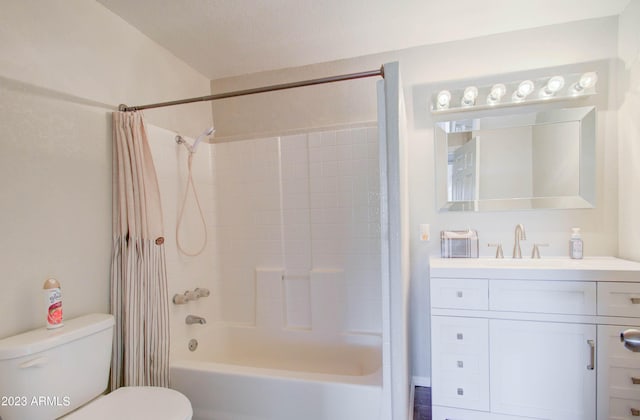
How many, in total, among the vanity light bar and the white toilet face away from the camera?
0

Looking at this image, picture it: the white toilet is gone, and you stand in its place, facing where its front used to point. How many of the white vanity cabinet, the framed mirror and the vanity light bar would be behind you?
0

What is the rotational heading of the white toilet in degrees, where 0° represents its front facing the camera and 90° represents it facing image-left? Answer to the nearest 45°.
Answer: approximately 315°

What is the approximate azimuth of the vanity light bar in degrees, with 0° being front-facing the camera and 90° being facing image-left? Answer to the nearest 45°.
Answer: approximately 0°

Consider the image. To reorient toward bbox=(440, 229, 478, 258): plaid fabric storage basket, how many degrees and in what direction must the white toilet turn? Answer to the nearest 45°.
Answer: approximately 45° to its left

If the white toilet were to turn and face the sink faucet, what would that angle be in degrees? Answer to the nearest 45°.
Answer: approximately 45° to its left

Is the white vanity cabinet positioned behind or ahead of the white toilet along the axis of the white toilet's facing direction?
ahead
